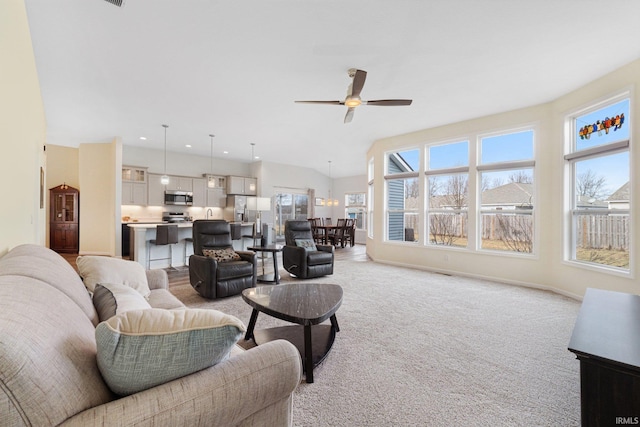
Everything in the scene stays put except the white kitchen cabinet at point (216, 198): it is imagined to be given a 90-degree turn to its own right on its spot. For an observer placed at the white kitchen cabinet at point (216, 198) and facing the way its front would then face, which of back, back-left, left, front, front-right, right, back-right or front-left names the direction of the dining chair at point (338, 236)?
back

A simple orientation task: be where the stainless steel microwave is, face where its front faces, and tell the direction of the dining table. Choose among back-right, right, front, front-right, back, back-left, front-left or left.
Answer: left

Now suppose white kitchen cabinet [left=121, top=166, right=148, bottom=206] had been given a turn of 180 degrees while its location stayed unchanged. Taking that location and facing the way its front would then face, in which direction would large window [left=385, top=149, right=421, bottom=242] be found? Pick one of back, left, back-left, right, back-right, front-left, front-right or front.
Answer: back-right

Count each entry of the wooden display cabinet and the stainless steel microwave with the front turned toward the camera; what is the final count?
2

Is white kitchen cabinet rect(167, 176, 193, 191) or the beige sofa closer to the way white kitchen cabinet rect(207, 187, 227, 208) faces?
the beige sofa

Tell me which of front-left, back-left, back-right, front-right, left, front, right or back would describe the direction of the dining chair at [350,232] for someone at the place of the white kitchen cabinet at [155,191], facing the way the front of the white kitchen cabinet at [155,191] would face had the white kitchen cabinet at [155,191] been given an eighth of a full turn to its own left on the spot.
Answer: front-left

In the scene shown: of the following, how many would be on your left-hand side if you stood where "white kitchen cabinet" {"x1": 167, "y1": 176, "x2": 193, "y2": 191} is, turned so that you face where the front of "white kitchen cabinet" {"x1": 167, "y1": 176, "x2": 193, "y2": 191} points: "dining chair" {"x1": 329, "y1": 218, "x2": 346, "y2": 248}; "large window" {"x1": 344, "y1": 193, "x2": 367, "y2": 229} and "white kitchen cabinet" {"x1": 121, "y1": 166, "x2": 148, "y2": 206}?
2

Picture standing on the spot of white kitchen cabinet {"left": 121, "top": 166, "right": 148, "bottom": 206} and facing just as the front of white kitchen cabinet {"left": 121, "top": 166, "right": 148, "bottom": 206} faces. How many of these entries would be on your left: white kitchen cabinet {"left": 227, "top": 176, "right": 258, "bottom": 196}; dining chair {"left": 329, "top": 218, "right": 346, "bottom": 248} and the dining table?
3

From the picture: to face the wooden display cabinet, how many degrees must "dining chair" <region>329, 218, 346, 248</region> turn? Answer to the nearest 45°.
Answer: approximately 45° to its left

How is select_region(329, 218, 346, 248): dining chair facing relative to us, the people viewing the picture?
facing away from the viewer and to the left of the viewer

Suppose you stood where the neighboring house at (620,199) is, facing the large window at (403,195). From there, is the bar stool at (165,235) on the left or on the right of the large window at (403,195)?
right

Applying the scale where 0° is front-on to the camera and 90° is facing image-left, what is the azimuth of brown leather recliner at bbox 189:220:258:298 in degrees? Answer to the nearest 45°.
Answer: approximately 315°
